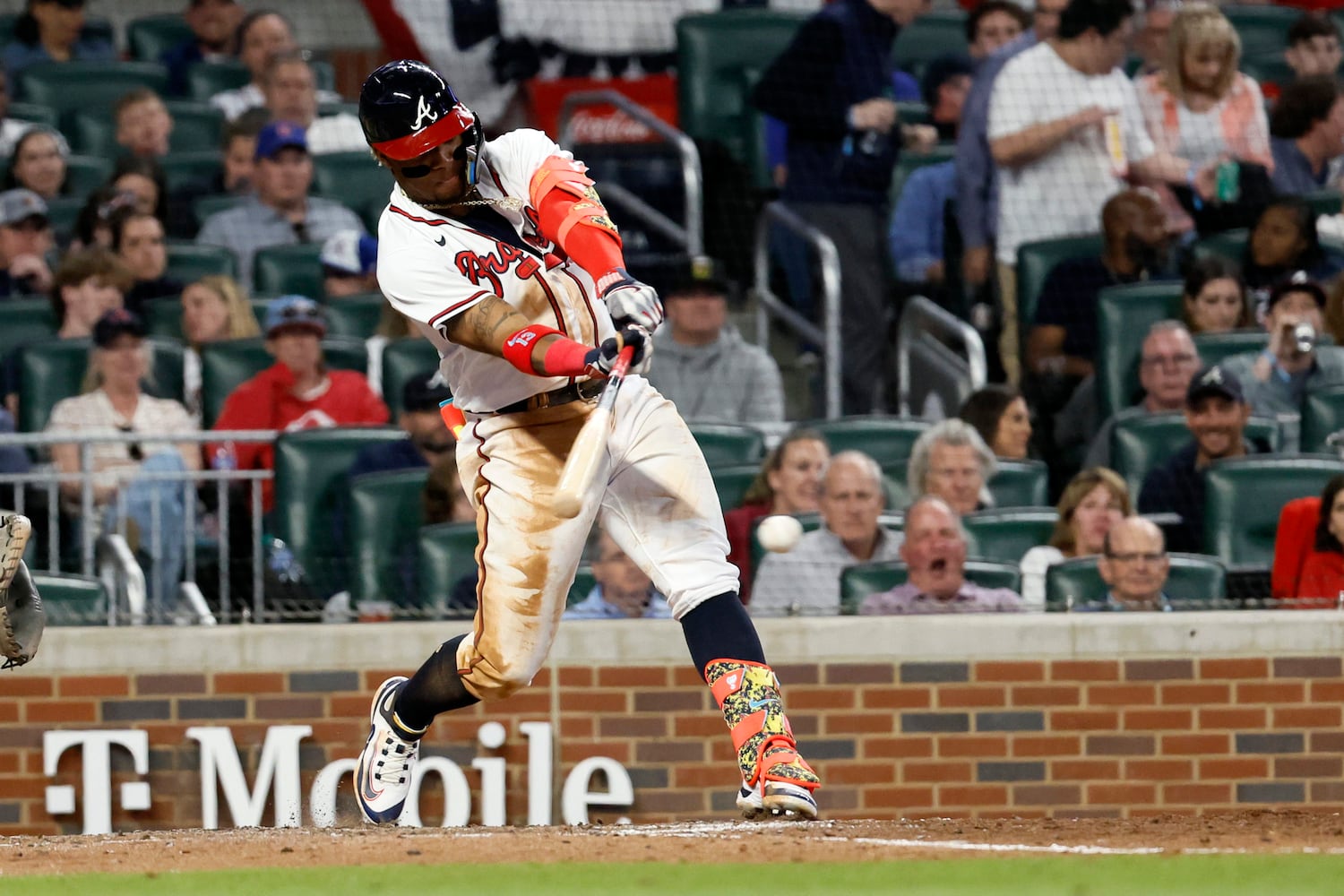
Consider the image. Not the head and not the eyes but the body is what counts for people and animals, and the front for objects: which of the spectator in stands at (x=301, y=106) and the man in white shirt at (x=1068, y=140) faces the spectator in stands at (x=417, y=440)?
the spectator in stands at (x=301, y=106)

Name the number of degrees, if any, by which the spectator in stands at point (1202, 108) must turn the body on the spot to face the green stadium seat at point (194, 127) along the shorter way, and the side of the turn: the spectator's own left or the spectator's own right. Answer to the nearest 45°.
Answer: approximately 90° to the spectator's own right

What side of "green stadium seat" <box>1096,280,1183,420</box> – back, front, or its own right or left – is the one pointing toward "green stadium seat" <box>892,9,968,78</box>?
back

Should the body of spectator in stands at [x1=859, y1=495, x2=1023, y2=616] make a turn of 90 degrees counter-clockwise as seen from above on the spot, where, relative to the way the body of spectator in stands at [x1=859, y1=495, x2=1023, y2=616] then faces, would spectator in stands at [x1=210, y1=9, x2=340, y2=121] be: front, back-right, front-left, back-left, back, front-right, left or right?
back-left

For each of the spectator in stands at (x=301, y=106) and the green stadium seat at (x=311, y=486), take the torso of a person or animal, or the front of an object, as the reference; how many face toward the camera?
2

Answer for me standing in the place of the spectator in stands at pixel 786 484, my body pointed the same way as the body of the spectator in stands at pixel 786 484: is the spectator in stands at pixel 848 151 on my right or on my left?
on my left

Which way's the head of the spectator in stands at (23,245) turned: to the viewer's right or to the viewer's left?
to the viewer's right
